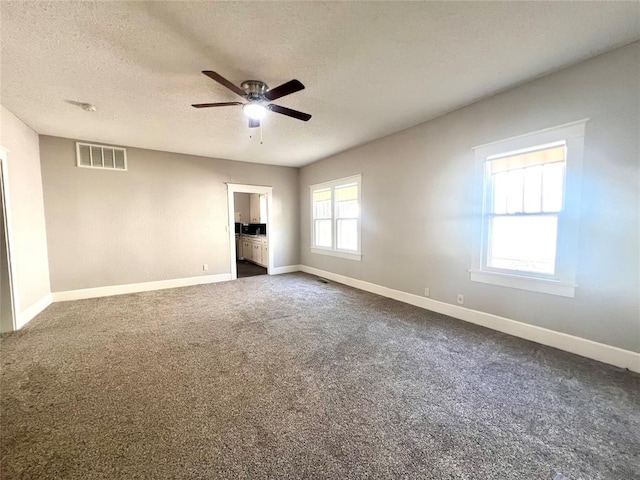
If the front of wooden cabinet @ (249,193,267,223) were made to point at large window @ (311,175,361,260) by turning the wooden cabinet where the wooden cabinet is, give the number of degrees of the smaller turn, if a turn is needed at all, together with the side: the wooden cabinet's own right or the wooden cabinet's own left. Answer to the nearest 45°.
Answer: approximately 90° to the wooden cabinet's own left

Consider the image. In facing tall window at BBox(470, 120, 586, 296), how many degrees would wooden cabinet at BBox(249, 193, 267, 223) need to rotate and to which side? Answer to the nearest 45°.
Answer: approximately 90° to its left

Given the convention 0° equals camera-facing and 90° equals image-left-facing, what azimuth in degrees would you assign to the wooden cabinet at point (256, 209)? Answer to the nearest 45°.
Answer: approximately 45°
